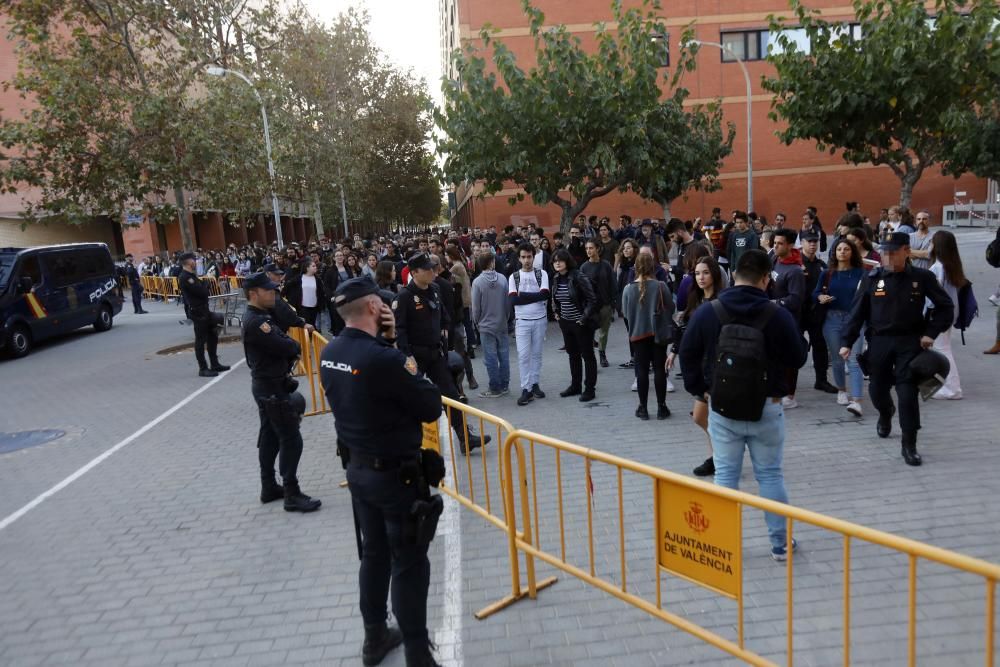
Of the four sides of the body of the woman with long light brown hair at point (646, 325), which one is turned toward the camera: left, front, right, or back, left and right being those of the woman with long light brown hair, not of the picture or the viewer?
back

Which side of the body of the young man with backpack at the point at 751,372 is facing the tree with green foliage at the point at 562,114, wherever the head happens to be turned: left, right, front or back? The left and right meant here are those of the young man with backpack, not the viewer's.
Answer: front

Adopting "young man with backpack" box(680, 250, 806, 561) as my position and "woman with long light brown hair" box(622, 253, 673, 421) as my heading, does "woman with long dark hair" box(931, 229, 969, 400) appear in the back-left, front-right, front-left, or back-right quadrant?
front-right

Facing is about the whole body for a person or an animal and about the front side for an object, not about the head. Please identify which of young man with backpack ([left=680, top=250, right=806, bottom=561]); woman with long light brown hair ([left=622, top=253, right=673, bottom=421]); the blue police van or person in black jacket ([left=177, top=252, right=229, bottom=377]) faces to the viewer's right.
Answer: the person in black jacket

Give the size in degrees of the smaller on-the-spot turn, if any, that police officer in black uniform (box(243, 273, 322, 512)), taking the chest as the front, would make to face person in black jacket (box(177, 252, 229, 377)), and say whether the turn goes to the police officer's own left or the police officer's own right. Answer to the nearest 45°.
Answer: approximately 90° to the police officer's own left

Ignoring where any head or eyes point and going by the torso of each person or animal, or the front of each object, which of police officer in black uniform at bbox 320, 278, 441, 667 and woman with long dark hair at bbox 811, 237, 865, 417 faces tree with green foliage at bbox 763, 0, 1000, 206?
the police officer in black uniform

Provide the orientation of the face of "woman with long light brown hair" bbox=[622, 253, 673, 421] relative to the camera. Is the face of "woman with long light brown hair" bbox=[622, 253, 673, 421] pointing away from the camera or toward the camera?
away from the camera

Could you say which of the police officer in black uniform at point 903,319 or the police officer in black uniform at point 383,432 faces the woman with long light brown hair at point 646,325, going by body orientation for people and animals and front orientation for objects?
the police officer in black uniform at point 383,432

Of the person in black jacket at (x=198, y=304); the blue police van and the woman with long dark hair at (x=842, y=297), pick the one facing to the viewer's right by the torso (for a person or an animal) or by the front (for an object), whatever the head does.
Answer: the person in black jacket

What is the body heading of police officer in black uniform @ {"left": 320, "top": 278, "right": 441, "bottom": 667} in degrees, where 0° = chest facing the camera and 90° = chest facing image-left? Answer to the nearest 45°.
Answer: approximately 225°

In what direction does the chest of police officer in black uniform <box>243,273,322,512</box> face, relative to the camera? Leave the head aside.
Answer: to the viewer's right

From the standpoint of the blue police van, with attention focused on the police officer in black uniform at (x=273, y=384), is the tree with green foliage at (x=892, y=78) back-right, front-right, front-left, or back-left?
front-left

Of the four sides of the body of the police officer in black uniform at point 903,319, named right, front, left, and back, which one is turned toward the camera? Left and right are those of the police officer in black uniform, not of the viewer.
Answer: front

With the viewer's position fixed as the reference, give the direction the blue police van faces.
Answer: facing the viewer and to the left of the viewer

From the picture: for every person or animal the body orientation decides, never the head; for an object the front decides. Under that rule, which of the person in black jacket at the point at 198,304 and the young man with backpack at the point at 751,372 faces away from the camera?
the young man with backpack

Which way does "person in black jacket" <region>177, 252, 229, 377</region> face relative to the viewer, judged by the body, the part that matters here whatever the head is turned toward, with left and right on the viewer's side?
facing to the right of the viewer

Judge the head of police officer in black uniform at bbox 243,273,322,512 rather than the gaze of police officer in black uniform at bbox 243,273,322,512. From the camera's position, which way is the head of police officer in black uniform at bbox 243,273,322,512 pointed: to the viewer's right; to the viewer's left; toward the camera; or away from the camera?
to the viewer's right

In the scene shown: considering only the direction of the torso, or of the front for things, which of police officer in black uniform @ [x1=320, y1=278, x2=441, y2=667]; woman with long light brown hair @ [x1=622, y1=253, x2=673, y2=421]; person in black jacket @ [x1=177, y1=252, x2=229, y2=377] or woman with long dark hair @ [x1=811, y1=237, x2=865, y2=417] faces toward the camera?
woman with long dark hair @ [x1=811, y1=237, x2=865, y2=417]

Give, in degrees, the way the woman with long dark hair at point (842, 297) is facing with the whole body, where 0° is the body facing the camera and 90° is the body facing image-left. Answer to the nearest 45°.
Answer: approximately 0°

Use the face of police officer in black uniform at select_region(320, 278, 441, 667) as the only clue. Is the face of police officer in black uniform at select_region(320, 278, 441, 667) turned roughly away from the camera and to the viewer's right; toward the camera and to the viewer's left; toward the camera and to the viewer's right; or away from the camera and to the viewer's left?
away from the camera and to the viewer's right

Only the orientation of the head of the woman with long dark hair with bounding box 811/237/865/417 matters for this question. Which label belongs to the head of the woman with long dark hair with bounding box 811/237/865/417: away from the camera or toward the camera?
toward the camera
